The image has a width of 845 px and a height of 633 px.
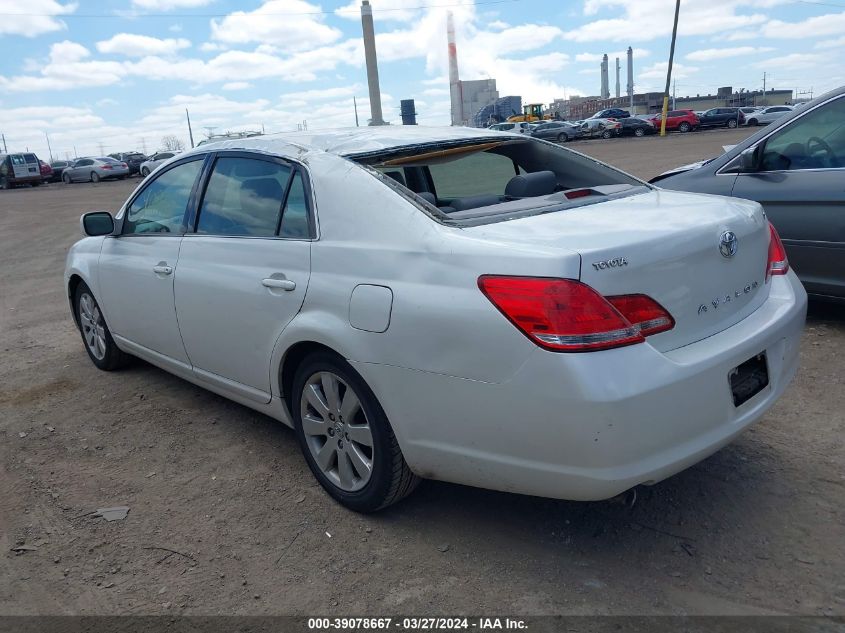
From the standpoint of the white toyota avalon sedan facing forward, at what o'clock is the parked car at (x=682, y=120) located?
The parked car is roughly at 2 o'clock from the white toyota avalon sedan.

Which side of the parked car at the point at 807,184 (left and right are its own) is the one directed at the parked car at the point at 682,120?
right

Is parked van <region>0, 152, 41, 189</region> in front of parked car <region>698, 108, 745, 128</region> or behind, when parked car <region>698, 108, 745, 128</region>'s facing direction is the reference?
in front

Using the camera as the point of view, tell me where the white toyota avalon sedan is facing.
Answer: facing away from the viewer and to the left of the viewer

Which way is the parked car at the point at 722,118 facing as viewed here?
to the viewer's left

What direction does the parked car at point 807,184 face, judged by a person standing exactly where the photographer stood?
facing to the left of the viewer

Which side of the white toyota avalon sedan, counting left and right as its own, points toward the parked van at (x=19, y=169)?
front

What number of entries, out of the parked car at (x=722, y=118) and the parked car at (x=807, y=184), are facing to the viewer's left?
2

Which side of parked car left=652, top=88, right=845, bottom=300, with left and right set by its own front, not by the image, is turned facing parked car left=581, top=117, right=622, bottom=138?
right

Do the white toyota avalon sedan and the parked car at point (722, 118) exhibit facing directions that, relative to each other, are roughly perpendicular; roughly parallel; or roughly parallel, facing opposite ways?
roughly parallel

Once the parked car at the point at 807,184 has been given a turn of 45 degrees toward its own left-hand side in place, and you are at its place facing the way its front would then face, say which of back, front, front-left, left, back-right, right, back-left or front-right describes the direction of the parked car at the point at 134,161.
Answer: right
